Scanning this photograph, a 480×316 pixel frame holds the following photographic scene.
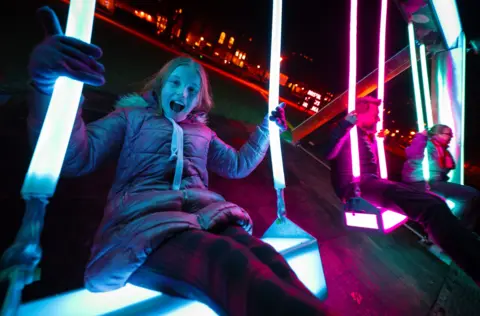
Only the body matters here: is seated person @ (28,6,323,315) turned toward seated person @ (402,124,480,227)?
no

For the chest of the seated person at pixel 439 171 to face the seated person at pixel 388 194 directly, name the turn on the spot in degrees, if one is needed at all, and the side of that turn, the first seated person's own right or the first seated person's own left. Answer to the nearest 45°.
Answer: approximately 90° to the first seated person's own right

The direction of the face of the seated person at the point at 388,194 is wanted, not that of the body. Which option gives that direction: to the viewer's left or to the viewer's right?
to the viewer's right

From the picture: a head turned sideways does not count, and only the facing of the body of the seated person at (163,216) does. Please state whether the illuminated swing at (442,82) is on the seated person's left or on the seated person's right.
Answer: on the seated person's left

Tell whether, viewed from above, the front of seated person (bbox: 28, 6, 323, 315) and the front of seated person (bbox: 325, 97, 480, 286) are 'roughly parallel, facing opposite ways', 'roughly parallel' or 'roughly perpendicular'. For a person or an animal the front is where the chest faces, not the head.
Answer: roughly parallel

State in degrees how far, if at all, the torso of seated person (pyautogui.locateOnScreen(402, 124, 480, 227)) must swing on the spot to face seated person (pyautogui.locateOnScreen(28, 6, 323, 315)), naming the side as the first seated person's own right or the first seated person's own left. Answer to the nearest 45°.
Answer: approximately 90° to the first seated person's own right

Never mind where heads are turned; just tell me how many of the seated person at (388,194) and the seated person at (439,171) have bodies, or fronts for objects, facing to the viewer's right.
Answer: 2

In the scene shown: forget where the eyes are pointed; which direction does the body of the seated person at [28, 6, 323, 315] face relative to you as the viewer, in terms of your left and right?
facing the viewer and to the right of the viewer

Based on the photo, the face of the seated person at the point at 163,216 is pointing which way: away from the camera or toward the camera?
toward the camera

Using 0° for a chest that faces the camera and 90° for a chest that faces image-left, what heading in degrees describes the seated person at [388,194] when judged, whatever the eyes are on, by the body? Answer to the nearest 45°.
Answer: approximately 270°
